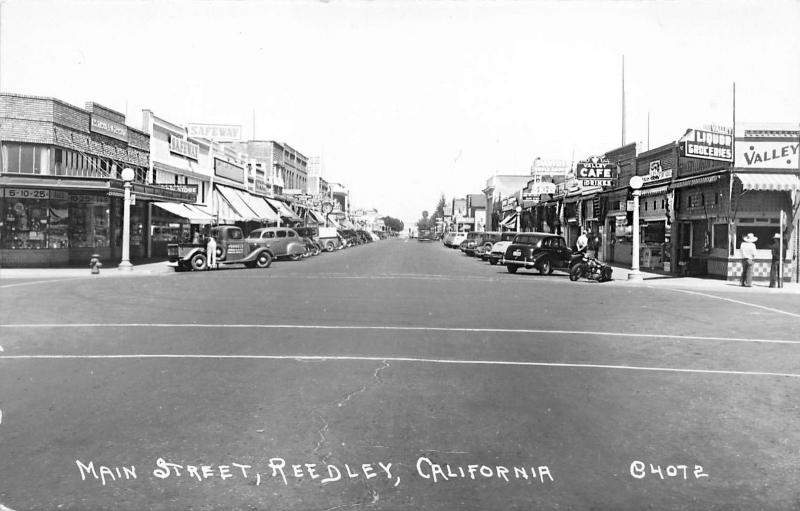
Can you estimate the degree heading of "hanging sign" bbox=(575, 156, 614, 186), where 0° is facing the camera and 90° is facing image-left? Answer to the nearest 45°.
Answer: approximately 0°

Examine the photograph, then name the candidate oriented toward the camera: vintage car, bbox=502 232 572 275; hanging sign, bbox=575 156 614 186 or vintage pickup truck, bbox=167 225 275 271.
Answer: the hanging sign

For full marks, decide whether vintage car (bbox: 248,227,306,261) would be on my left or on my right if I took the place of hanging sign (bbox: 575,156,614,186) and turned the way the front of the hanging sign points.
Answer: on my right

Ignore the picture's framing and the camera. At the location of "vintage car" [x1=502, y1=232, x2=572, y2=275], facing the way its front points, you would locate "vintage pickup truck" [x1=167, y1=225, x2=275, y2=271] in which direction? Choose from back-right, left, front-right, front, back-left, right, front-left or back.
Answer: back-left

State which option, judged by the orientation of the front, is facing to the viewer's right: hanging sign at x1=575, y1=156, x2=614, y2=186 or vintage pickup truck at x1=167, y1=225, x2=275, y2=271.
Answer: the vintage pickup truck

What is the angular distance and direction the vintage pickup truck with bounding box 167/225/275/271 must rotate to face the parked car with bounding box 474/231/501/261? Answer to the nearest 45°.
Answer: approximately 45° to its left

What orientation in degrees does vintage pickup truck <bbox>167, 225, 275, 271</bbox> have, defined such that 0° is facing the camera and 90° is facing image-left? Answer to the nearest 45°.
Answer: approximately 270°

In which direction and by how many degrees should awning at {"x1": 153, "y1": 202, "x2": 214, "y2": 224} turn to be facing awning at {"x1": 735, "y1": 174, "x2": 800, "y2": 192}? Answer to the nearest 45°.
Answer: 0° — it already faces it
